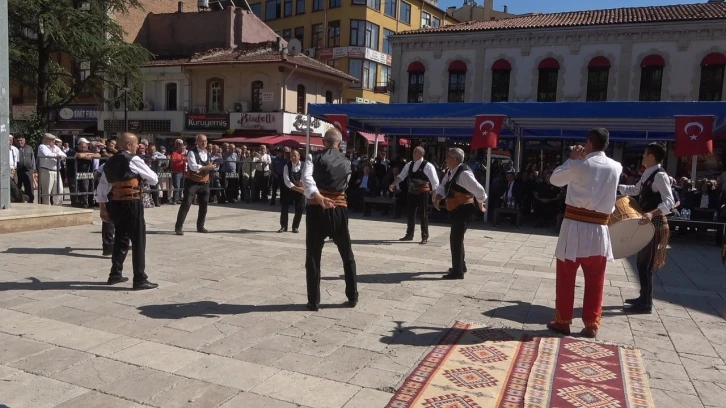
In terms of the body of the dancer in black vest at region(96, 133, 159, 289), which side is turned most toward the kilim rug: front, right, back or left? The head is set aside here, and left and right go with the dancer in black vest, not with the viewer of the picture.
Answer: right

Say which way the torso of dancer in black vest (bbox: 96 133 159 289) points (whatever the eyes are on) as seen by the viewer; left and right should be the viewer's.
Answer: facing away from the viewer and to the right of the viewer

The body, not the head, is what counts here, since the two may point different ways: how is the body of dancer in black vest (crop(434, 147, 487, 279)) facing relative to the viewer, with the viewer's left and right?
facing to the left of the viewer

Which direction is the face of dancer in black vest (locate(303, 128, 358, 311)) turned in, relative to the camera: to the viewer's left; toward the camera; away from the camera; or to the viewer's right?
away from the camera

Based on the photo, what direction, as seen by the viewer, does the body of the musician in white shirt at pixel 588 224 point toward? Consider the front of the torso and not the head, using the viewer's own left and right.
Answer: facing away from the viewer and to the left of the viewer

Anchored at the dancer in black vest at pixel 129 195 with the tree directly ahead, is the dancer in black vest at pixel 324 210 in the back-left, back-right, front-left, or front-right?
back-right

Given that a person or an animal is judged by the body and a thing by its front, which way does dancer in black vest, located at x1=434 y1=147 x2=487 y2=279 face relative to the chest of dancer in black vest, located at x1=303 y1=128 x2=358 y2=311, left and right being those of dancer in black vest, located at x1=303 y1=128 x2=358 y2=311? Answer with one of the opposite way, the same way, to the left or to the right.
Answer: to the left

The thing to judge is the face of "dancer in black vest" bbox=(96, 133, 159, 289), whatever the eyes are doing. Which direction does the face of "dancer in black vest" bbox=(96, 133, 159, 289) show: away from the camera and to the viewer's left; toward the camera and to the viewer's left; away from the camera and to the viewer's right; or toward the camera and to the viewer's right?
away from the camera and to the viewer's right

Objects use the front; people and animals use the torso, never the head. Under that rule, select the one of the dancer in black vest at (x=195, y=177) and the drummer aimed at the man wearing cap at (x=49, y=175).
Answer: the drummer

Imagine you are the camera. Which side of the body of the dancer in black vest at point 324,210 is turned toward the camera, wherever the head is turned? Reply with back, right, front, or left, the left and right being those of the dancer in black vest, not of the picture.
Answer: back

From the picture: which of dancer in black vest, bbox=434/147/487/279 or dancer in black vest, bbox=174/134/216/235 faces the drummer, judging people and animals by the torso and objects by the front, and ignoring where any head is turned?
dancer in black vest, bbox=174/134/216/235

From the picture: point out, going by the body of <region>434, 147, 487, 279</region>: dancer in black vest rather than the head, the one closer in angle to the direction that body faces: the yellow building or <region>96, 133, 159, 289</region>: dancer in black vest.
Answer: the dancer in black vest

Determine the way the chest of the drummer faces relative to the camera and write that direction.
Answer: to the viewer's left

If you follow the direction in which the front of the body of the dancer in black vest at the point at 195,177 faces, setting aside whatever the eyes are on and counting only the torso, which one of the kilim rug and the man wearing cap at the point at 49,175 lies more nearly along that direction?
the kilim rug
